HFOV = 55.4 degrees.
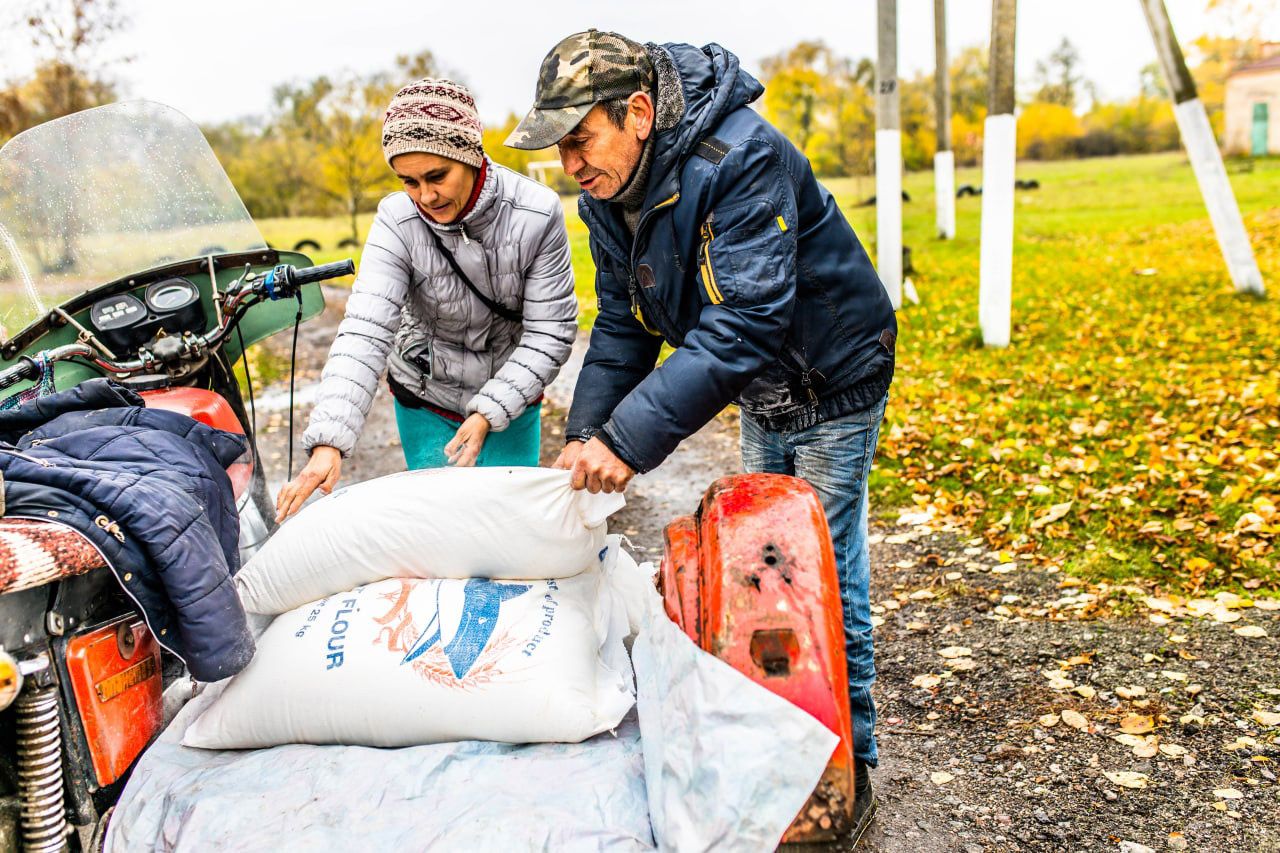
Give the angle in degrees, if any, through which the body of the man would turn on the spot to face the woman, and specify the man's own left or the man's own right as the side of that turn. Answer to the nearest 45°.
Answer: approximately 90° to the man's own right

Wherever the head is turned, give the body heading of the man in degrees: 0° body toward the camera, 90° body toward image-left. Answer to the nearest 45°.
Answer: approximately 45°

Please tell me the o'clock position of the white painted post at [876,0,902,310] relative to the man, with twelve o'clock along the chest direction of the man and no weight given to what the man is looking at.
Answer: The white painted post is roughly at 5 o'clock from the man.

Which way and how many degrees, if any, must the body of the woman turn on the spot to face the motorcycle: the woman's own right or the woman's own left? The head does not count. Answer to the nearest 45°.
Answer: approximately 90° to the woman's own right

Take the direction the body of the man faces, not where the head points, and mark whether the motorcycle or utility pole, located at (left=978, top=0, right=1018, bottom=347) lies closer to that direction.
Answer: the motorcycle

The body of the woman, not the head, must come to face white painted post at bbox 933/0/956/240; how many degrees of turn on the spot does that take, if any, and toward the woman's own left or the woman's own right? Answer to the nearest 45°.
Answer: approximately 135° to the woman's own left

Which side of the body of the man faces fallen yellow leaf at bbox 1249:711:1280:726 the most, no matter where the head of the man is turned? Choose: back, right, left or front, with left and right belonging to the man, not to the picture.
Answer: back

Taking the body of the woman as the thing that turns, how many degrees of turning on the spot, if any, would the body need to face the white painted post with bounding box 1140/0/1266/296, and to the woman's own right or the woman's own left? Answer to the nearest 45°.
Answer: approximately 135° to the woman's own left

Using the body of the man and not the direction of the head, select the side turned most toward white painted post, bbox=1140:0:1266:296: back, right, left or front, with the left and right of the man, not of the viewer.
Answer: back

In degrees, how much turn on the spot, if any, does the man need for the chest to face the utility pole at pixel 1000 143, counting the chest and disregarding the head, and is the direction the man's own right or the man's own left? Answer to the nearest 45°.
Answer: approximately 135° to the man's own right

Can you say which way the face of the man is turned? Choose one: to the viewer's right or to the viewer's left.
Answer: to the viewer's left
